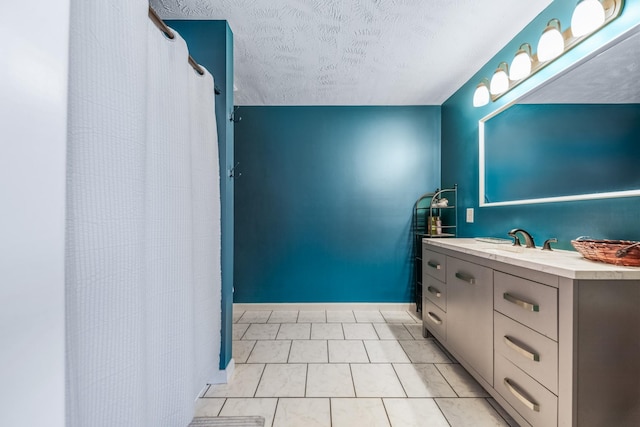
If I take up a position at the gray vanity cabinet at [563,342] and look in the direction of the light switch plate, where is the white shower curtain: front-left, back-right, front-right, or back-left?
back-left

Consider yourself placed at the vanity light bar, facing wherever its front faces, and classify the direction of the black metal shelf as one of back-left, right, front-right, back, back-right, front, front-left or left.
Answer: right

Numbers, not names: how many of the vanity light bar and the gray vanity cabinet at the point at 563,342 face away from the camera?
0

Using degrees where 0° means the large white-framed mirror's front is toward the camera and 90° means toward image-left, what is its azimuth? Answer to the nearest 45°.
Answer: approximately 45°

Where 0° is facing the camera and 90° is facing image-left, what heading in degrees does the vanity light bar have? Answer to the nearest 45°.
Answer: approximately 45°

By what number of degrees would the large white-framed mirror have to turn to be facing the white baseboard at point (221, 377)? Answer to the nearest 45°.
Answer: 0° — it already faces it

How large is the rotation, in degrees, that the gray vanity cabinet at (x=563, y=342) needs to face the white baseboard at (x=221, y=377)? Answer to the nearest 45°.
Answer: approximately 45° to its right

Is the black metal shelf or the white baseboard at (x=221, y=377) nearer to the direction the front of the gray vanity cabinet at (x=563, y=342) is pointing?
the white baseboard

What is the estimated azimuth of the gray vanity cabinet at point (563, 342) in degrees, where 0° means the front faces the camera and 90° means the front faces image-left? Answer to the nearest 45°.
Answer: approximately 45°

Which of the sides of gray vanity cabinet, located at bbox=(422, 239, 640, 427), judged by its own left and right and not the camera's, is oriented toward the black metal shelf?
right
